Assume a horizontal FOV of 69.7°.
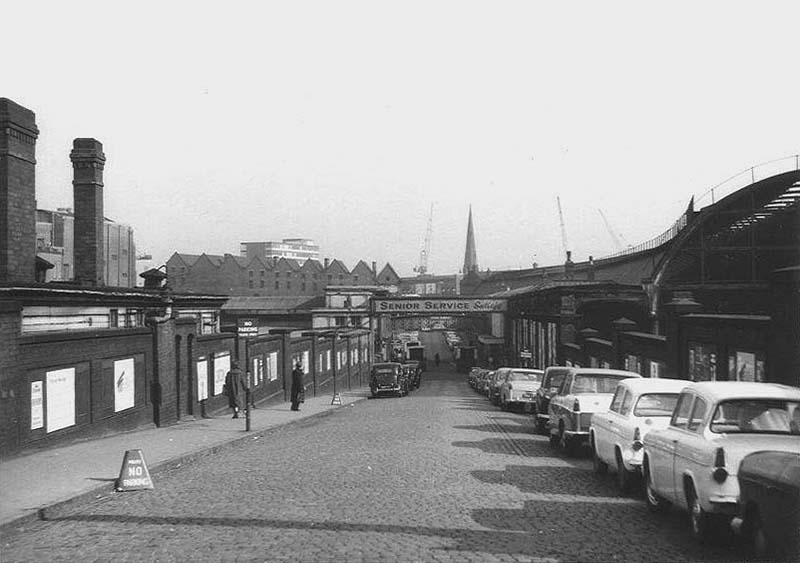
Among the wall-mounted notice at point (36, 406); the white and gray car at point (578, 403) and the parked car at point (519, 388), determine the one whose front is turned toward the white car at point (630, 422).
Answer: the wall-mounted notice

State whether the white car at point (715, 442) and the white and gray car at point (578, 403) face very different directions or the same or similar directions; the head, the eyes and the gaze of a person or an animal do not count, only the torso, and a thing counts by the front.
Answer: same or similar directions

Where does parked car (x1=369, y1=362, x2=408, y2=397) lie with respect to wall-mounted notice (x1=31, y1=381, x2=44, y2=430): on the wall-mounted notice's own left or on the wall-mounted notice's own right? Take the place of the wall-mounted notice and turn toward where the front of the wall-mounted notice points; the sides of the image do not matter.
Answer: on the wall-mounted notice's own left

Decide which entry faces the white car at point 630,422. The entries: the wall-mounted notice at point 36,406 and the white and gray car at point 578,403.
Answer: the wall-mounted notice

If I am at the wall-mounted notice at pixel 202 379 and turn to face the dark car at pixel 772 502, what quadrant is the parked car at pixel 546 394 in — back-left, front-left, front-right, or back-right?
front-left

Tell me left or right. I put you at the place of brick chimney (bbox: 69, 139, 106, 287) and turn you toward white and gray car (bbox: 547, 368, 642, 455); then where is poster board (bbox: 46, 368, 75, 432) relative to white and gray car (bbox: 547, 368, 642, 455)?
right

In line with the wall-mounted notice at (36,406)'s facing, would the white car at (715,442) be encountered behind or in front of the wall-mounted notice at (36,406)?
in front

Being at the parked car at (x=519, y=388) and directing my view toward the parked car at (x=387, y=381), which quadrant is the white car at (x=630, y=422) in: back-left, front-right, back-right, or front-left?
back-left

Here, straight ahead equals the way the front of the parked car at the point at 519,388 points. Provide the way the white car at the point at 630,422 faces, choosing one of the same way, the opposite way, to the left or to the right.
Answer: the same way

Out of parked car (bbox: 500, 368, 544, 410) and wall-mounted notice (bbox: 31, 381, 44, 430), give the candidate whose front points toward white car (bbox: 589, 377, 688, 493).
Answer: the wall-mounted notice

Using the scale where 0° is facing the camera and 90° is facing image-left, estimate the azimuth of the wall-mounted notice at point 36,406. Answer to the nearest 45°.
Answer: approximately 315°

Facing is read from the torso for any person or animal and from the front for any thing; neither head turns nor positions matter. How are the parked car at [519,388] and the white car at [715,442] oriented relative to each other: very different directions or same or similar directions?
same or similar directions
